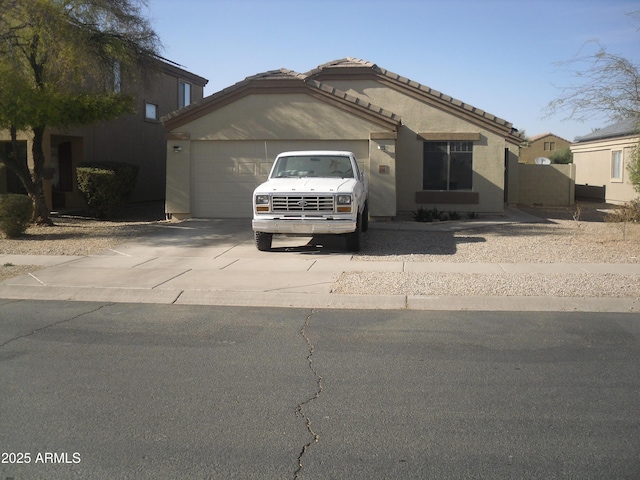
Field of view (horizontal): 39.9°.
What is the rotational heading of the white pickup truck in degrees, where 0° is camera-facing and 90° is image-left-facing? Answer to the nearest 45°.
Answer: approximately 0°

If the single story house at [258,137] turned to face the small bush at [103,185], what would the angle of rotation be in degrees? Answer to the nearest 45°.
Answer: approximately 90° to its right

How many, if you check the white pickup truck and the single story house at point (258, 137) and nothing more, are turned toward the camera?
2

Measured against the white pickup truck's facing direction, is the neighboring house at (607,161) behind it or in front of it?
behind

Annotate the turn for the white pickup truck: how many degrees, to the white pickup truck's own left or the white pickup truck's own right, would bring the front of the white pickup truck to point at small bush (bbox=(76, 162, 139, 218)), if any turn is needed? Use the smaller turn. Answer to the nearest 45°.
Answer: approximately 135° to the white pickup truck's own right

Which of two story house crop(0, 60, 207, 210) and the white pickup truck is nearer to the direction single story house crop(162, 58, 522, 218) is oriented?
the white pickup truck

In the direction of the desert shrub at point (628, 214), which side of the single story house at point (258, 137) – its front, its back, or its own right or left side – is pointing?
left

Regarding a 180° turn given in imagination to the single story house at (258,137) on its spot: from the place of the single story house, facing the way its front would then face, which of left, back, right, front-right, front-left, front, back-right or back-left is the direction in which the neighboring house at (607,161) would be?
front-right

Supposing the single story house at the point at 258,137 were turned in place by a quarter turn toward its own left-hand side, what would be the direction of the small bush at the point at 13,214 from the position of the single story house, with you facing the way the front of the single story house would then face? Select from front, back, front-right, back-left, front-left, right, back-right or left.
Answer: back-right

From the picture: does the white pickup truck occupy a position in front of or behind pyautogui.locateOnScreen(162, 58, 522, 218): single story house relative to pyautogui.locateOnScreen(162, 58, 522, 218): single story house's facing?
in front

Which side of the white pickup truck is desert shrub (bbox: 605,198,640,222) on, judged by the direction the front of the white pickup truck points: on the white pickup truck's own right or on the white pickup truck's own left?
on the white pickup truck's own left
